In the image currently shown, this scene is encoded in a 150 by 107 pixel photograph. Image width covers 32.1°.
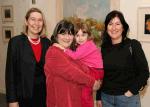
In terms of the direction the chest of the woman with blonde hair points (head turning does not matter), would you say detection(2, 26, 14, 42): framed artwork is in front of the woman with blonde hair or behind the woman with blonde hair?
behind

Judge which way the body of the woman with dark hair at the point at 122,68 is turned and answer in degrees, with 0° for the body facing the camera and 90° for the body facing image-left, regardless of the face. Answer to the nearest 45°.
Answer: approximately 45°

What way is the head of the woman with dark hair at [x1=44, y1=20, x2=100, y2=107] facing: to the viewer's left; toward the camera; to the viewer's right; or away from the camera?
toward the camera

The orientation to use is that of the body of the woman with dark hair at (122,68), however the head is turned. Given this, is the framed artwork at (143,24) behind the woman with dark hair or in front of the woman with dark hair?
behind

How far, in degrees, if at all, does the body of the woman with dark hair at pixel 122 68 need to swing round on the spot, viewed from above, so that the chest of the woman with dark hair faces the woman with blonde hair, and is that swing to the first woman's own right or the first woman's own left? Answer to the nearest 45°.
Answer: approximately 45° to the first woman's own right

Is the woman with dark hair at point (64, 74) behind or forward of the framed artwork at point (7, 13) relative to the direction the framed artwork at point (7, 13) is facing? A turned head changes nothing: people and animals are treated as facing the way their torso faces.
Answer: forward

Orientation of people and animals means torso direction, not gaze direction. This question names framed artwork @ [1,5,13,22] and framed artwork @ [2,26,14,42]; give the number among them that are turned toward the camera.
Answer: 2

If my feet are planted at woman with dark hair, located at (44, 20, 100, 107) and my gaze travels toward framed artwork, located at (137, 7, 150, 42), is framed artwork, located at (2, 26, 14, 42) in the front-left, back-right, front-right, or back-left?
front-left

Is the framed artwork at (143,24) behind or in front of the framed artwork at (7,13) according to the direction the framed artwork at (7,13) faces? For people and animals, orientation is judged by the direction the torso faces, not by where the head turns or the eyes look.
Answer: in front

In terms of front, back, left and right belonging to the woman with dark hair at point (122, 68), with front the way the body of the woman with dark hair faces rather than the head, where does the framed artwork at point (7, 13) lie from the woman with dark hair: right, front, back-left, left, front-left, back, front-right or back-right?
right

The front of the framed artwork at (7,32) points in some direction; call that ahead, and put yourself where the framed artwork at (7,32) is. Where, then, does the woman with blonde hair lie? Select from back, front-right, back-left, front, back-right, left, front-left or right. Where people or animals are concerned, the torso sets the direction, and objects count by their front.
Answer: front

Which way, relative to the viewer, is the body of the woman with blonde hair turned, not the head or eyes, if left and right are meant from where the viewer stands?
facing the viewer and to the right of the viewer

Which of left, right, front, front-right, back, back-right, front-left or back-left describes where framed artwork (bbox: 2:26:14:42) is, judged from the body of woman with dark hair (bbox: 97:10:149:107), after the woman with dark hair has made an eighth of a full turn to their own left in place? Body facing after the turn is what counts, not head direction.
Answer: back-right

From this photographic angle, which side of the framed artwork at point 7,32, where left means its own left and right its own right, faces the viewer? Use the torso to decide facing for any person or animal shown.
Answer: front

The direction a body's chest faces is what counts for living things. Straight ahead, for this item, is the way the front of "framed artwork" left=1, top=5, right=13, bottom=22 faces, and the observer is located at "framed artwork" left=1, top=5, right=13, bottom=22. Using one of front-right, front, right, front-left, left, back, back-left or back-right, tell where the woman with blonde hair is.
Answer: front

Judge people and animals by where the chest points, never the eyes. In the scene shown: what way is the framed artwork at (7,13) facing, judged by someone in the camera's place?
facing the viewer
